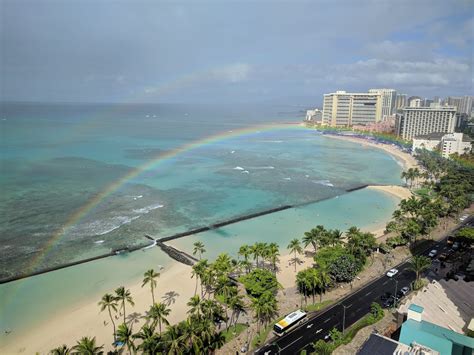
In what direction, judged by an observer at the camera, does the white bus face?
facing the viewer and to the left of the viewer

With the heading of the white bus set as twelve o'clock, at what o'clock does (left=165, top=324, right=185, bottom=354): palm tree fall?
The palm tree is roughly at 12 o'clock from the white bus.

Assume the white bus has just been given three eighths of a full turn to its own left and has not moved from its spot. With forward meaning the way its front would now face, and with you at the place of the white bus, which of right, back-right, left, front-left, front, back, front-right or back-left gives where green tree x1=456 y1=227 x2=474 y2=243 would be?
front-left

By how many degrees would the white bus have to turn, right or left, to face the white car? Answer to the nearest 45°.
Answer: approximately 180°

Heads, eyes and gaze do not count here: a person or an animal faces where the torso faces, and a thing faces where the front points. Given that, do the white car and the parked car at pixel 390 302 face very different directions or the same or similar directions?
same or similar directions
